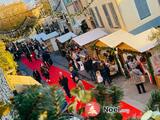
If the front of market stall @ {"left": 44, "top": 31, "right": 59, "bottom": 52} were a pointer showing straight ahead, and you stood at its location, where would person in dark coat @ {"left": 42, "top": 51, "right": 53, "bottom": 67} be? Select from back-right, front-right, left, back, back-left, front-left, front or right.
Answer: front-left

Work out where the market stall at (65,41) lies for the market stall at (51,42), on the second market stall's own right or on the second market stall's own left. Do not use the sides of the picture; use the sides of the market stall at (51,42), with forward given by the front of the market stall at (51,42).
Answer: on the second market stall's own left
